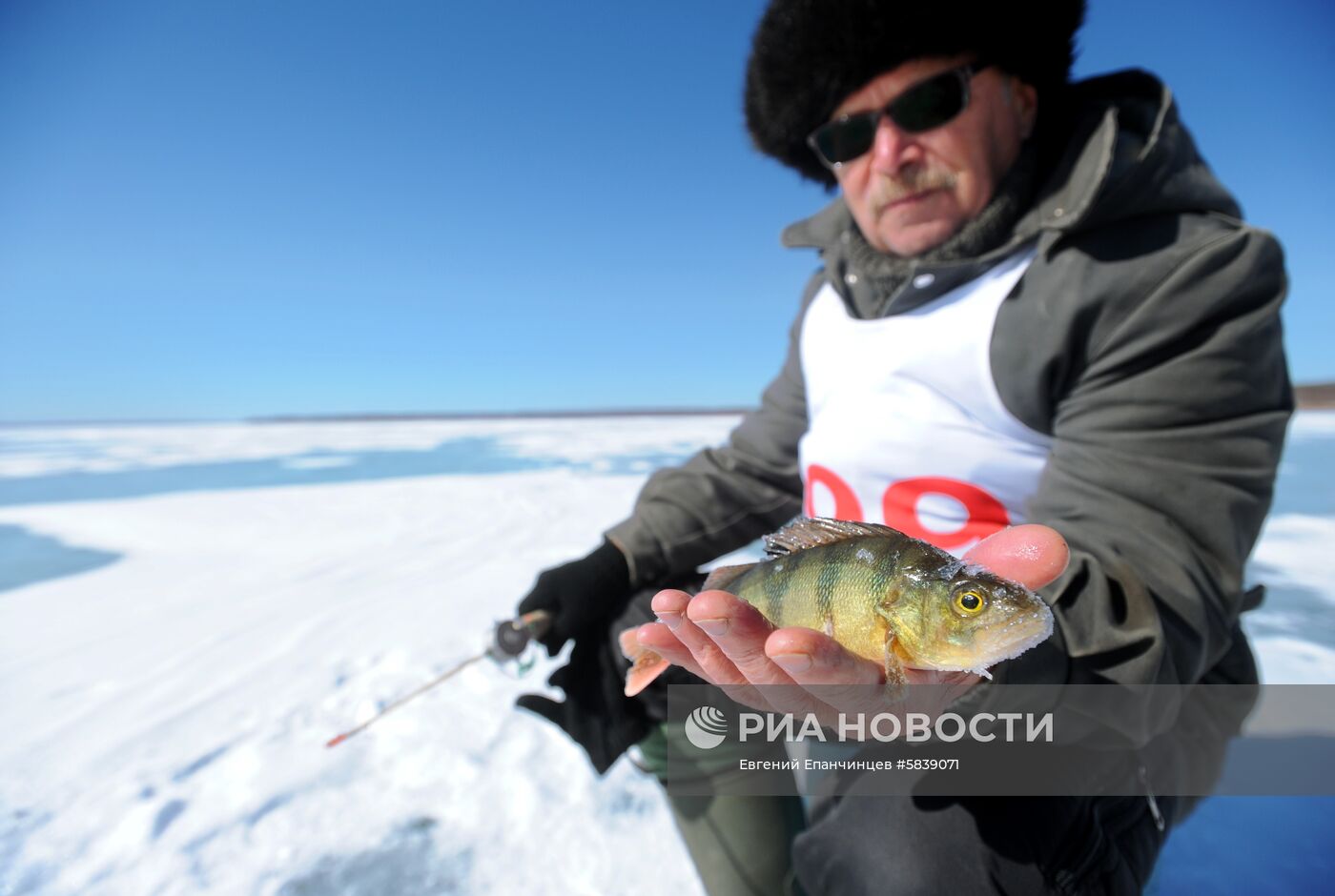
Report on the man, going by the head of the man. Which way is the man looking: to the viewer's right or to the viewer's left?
to the viewer's left
